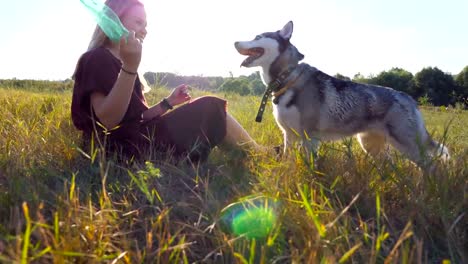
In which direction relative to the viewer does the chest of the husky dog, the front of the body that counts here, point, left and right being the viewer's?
facing to the left of the viewer

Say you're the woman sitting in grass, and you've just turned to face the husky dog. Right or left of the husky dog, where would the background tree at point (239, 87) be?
left

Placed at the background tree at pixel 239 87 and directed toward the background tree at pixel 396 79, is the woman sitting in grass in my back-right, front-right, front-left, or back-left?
back-right

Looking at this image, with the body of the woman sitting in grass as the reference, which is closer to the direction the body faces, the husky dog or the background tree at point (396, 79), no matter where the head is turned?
the husky dog

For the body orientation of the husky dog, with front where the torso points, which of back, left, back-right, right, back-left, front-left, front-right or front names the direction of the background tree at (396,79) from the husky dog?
right

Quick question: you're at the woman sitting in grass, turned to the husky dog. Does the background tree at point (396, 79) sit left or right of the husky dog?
left

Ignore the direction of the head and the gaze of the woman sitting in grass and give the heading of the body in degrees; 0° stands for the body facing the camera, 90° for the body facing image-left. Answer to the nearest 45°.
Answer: approximately 270°

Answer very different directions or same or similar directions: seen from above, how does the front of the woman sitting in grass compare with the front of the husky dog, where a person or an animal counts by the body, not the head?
very different directions

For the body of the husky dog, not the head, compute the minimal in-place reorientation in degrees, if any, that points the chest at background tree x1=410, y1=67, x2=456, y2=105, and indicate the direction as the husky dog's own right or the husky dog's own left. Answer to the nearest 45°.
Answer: approximately 90° to the husky dog's own right

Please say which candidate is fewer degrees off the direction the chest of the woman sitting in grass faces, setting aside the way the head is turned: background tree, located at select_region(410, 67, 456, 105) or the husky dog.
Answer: the husky dog

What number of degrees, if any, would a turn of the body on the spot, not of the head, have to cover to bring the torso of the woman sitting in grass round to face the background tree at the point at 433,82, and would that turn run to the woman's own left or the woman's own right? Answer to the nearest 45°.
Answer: approximately 45° to the woman's own left

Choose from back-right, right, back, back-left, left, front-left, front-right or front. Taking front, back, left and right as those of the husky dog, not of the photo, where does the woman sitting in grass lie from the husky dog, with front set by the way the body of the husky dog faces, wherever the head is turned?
front-left
